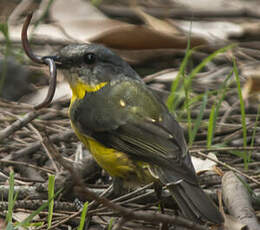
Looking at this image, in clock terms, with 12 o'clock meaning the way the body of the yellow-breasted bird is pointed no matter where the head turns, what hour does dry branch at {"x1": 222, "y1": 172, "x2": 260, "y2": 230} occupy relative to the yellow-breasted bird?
The dry branch is roughly at 7 o'clock from the yellow-breasted bird.

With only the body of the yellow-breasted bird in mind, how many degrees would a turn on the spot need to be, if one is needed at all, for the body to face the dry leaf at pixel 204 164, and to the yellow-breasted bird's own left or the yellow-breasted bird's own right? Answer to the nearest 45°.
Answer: approximately 180°

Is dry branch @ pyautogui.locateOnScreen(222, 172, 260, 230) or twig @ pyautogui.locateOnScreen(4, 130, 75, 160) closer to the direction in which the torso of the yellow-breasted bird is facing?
the twig

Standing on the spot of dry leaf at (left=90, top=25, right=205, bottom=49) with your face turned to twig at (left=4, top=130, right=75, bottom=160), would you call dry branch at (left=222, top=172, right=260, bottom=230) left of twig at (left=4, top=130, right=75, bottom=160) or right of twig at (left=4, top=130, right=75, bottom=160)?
left

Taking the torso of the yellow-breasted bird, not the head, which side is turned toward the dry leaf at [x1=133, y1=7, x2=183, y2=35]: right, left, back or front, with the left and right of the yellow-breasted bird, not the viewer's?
right

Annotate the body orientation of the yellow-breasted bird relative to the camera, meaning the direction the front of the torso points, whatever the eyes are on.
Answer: to the viewer's left

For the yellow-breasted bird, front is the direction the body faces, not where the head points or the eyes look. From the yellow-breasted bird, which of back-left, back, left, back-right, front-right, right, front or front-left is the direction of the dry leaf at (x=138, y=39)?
right
